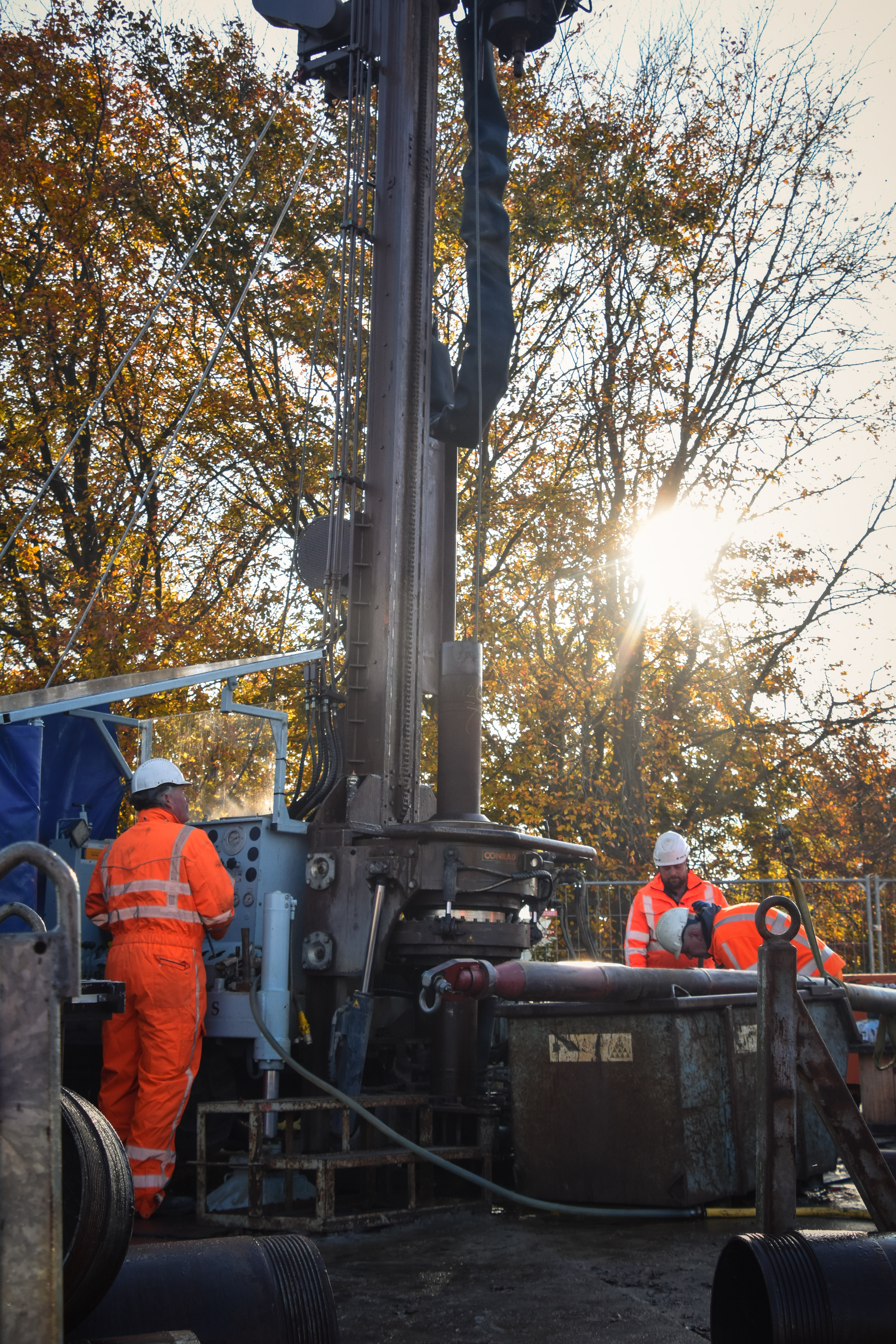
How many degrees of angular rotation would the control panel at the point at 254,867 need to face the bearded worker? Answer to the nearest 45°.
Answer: approximately 135° to its left

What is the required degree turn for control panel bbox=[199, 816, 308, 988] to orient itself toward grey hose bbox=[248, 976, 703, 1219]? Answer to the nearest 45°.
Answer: approximately 90° to its left

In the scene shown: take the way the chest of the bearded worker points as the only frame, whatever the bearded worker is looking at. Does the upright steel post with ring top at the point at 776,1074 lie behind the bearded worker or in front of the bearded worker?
in front

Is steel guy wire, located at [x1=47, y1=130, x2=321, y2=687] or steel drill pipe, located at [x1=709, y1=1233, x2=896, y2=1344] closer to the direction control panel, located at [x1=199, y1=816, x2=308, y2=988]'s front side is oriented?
the steel drill pipe

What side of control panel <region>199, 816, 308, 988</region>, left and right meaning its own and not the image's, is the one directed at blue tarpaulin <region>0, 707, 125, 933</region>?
right

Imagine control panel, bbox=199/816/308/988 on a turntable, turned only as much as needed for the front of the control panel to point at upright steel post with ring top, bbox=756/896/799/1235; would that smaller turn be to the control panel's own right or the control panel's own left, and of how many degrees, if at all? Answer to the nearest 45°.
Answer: approximately 45° to the control panel's own left
